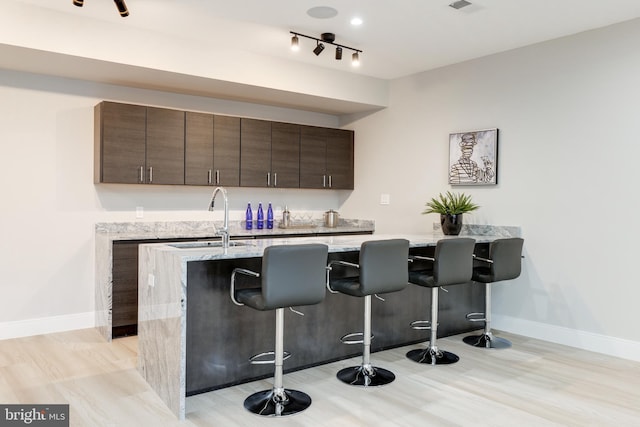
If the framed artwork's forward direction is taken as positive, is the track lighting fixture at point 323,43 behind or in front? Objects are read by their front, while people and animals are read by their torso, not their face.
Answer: in front

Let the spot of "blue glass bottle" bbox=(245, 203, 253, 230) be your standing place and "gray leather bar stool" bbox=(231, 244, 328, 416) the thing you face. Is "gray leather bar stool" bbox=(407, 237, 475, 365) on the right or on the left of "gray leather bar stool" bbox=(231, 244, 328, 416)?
left

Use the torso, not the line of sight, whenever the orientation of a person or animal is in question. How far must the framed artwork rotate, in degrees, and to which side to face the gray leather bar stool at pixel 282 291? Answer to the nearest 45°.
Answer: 0° — it already faces it

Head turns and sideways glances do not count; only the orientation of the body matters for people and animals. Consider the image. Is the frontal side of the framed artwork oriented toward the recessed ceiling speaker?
yes

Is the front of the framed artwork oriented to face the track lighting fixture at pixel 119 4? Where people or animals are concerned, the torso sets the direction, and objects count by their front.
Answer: yes

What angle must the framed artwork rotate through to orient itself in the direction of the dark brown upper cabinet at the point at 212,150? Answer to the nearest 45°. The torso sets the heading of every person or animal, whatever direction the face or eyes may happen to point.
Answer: approximately 45° to its right

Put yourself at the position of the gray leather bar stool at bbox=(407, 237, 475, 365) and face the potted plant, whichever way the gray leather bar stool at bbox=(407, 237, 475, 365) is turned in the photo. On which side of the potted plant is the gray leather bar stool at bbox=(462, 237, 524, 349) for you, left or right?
right

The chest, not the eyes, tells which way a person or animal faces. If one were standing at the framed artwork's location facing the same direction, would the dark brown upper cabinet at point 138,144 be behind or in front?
in front

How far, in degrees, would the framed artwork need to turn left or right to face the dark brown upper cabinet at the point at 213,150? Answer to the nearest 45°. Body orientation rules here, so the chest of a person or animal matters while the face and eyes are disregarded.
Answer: approximately 45° to its right

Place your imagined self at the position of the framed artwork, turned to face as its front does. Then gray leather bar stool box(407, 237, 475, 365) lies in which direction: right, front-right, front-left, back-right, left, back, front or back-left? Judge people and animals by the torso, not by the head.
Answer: front-left

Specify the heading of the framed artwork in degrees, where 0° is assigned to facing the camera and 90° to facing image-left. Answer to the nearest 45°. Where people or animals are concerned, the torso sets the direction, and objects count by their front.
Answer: approximately 45°
